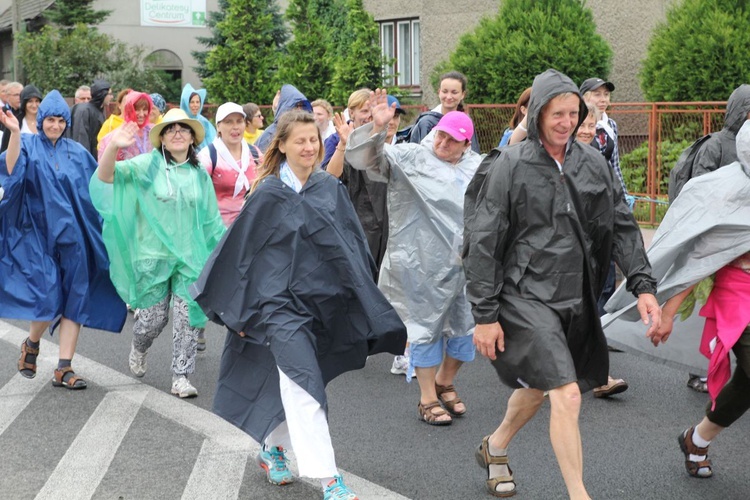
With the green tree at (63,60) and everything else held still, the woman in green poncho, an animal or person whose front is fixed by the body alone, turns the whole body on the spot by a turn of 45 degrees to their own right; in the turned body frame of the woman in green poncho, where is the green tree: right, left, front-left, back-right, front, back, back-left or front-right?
back-right

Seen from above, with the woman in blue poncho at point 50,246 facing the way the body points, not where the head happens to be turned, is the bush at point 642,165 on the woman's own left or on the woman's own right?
on the woman's own left

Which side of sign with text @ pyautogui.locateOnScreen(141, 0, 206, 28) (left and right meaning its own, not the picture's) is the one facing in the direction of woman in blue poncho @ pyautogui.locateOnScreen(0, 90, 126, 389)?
front

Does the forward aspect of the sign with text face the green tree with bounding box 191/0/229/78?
yes

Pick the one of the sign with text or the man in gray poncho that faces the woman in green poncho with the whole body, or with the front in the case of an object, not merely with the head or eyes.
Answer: the sign with text

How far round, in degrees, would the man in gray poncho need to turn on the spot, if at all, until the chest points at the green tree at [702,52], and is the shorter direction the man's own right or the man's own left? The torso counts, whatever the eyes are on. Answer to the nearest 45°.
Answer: approximately 135° to the man's own left

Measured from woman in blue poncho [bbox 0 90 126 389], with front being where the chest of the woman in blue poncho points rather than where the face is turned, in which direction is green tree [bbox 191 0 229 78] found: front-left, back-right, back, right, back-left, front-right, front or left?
back

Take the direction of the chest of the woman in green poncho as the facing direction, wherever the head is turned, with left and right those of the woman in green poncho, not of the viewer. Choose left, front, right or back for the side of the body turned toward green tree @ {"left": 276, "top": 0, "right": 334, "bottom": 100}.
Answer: back

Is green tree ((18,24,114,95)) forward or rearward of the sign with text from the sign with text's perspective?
forward

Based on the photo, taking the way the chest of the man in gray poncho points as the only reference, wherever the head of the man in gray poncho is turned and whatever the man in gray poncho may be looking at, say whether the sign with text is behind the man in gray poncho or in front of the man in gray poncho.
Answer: behind

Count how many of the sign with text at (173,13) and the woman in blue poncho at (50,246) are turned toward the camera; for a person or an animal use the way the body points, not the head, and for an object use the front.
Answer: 2
